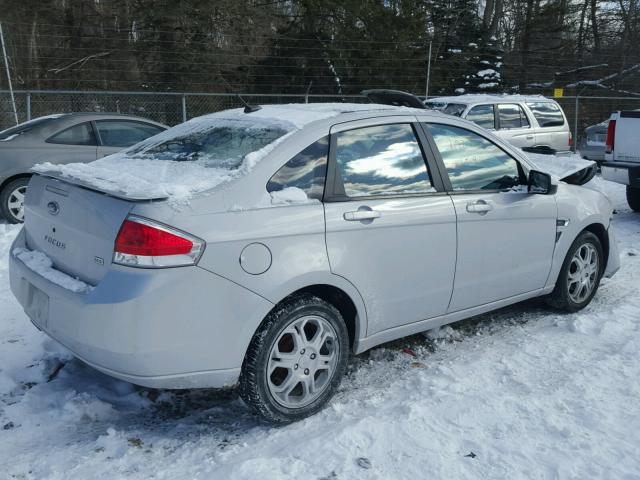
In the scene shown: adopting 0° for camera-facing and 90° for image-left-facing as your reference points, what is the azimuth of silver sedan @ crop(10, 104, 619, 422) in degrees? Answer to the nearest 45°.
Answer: approximately 225°

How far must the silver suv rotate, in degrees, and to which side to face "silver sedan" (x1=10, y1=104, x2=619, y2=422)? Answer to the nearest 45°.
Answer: approximately 45° to its left

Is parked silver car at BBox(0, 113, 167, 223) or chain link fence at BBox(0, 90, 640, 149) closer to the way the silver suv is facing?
the parked silver car

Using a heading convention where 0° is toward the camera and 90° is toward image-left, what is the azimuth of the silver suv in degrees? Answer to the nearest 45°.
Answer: approximately 45°

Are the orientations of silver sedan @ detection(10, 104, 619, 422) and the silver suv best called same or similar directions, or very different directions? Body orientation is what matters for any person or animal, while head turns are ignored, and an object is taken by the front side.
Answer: very different directions

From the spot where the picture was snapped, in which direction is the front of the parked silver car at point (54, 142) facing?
facing away from the viewer and to the right of the viewer

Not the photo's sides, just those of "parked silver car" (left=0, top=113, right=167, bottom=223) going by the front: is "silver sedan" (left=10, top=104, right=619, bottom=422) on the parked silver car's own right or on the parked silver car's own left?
on the parked silver car's own right

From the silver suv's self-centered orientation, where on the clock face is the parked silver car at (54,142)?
The parked silver car is roughly at 12 o'clock from the silver suv.

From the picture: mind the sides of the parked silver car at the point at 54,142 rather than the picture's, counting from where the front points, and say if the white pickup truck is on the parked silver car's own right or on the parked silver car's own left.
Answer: on the parked silver car's own right

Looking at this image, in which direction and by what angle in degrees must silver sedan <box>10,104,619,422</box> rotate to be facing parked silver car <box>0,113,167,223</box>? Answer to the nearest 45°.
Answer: approximately 90° to its left

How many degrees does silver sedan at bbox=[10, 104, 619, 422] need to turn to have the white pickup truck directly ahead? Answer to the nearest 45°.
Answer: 0° — it already faces it

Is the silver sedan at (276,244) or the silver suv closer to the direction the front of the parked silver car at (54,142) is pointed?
the silver suv
